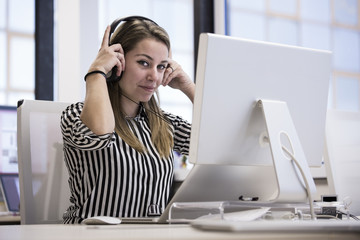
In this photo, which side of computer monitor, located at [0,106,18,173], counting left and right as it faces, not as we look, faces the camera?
front

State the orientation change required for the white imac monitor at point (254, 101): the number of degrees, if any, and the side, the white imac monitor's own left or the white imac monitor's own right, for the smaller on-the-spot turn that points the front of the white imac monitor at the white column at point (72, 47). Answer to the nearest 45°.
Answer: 0° — it already faces it

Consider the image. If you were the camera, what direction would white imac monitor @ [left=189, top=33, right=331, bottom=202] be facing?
facing away from the viewer and to the left of the viewer

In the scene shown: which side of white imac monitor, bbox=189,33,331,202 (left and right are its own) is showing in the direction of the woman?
front

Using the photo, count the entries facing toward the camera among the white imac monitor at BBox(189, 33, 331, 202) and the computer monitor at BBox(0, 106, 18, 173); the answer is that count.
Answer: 1

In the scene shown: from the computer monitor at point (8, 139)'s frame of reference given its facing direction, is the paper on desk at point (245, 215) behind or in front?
in front

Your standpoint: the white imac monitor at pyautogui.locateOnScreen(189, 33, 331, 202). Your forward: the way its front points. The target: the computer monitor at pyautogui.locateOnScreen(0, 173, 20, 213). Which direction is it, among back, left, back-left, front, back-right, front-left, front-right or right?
front

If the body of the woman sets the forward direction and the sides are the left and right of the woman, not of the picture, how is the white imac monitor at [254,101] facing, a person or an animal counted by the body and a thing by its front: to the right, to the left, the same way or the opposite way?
the opposite way

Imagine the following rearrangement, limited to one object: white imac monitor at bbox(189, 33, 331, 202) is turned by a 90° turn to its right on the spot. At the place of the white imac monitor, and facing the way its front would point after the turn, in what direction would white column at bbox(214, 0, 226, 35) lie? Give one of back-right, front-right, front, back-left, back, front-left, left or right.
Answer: front-left

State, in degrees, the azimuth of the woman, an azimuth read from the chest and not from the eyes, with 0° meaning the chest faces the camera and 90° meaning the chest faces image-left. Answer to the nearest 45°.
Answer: approximately 315°
